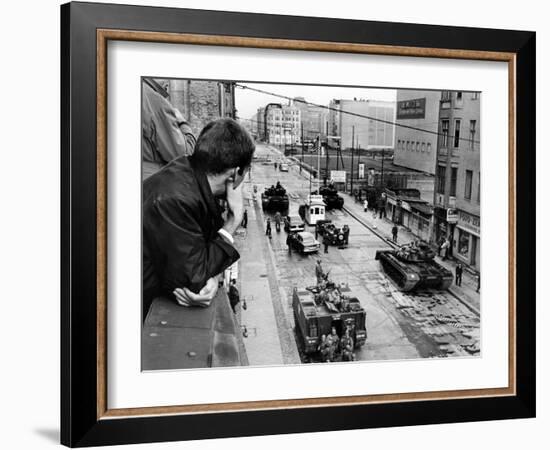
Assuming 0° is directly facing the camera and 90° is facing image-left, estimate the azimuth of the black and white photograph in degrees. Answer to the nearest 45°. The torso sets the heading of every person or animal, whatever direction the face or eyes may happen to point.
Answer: approximately 315°

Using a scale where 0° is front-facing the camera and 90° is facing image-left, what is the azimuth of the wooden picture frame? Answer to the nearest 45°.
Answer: approximately 315°
